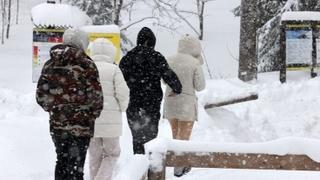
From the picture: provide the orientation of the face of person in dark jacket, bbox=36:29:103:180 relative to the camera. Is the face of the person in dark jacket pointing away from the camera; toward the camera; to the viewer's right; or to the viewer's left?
away from the camera

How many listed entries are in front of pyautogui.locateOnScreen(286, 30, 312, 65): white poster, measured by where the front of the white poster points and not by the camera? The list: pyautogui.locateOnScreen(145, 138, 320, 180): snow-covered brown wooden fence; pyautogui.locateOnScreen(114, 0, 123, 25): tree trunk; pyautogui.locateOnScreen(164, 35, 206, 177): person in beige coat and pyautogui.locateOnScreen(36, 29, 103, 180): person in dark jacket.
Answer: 3

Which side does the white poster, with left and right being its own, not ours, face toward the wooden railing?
front

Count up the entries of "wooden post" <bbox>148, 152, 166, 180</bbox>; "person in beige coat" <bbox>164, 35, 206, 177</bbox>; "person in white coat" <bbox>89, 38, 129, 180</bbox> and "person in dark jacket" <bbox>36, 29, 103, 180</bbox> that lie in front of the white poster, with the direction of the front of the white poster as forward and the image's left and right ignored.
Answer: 4

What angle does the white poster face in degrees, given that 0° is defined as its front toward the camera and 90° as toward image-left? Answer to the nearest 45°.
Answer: approximately 0°

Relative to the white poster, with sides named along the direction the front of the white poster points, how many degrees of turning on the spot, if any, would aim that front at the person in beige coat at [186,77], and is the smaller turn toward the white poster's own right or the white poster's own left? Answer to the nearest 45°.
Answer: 0° — it already faces them

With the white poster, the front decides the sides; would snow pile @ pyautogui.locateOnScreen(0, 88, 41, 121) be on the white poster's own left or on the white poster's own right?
on the white poster's own right

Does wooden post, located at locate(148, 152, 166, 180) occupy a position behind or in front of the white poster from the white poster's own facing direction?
in front

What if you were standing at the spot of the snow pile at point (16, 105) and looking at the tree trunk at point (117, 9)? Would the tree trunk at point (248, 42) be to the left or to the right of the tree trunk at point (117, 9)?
right

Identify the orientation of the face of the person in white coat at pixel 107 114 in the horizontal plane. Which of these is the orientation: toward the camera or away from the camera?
away from the camera

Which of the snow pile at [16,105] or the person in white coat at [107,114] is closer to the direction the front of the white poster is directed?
the person in white coat

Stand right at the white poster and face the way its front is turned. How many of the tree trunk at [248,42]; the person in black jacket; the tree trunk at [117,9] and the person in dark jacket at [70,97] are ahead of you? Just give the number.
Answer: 2

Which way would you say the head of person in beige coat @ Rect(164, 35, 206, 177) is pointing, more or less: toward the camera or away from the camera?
away from the camera

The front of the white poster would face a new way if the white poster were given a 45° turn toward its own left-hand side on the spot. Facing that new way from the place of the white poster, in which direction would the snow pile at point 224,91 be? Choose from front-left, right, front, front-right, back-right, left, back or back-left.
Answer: right

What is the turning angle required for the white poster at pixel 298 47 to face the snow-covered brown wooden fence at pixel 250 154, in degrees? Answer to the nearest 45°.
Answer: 0° — it already faces it
